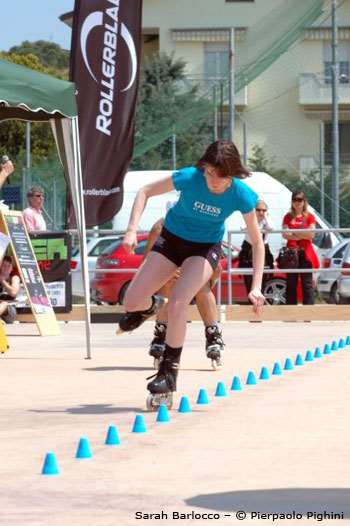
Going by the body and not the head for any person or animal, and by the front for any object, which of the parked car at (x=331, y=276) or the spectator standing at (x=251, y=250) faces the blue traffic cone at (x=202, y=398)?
the spectator standing

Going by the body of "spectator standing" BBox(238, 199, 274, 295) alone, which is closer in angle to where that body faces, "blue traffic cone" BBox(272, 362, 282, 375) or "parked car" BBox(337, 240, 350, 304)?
the blue traffic cone

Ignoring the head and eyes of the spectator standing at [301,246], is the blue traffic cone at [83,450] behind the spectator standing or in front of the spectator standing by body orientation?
in front

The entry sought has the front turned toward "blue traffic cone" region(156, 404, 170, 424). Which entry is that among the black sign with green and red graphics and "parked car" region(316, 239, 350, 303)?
the black sign with green and red graphics

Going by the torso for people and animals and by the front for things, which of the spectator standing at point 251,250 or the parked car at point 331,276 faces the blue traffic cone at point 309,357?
the spectator standing

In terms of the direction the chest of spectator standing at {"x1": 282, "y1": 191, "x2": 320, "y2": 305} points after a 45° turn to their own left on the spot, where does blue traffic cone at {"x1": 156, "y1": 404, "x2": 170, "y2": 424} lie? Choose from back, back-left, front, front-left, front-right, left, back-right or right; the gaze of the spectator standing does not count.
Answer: front-right

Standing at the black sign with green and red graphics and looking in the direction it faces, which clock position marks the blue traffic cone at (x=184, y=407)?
The blue traffic cone is roughly at 12 o'clock from the black sign with green and red graphics.

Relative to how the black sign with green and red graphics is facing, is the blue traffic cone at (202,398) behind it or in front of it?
in front

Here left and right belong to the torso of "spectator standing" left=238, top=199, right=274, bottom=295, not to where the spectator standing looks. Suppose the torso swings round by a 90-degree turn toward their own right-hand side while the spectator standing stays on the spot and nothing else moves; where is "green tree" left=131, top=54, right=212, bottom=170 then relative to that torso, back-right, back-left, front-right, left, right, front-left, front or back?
right
